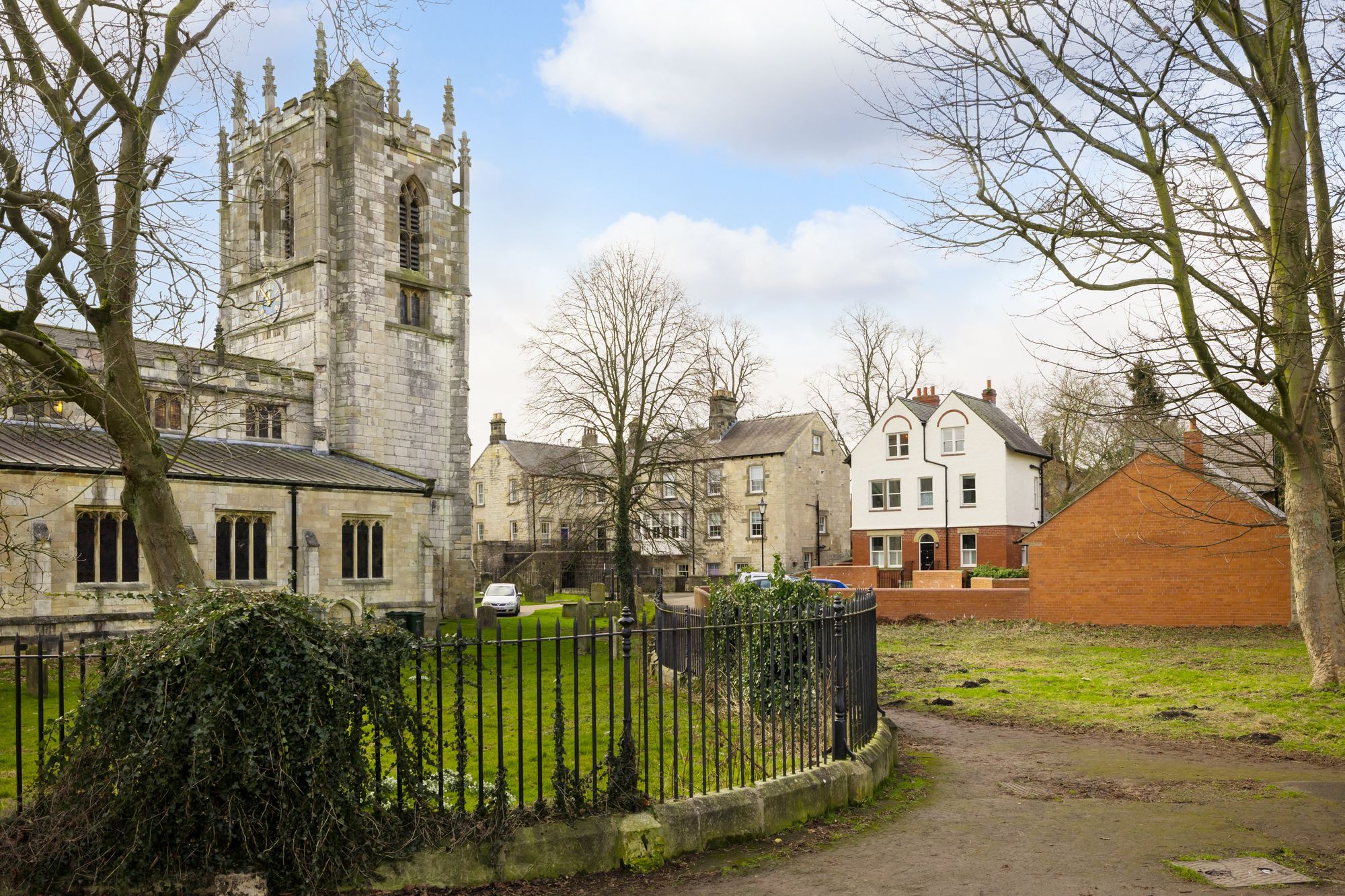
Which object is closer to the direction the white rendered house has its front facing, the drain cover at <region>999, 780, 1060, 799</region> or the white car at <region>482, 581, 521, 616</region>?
the drain cover

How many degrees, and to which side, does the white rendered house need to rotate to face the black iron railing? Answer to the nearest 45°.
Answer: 0° — it already faces it

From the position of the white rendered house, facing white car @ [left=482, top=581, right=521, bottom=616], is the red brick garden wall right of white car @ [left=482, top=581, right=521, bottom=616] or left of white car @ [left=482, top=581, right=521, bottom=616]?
left

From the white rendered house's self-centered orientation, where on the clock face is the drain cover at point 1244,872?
The drain cover is roughly at 12 o'clock from the white rendered house.

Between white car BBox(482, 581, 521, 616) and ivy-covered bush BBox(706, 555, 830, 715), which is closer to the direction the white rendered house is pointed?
the ivy-covered bush

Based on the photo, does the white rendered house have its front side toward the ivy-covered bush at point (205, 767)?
yes

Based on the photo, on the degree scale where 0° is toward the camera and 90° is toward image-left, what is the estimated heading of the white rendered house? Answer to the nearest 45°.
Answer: approximately 0°

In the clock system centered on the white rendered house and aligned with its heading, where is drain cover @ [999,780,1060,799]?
The drain cover is roughly at 12 o'clock from the white rendered house.

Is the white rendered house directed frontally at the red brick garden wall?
yes
